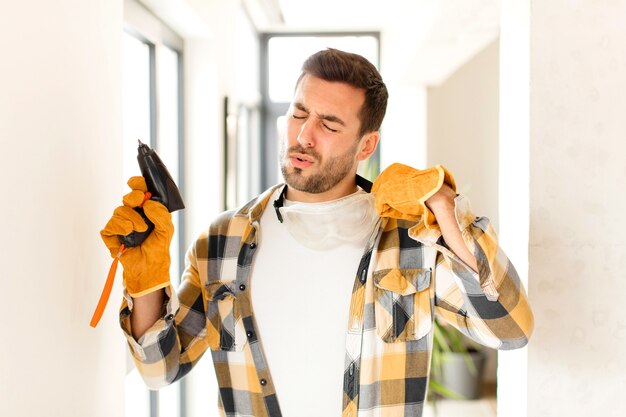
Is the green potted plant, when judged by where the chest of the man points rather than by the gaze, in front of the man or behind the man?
behind

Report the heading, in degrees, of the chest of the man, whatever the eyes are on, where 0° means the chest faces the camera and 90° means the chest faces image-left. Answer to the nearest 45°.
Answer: approximately 0°

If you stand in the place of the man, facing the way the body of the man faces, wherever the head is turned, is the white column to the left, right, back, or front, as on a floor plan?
left
